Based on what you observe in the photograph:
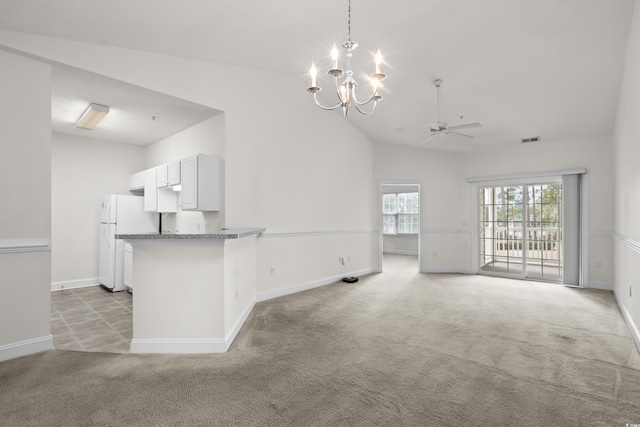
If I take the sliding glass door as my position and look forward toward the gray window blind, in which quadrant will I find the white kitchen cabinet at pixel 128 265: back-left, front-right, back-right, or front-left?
back-right

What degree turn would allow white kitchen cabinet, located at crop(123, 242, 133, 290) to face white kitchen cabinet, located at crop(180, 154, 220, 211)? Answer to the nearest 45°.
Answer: approximately 135° to its left

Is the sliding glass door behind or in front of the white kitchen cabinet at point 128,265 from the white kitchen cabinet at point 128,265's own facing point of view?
behind

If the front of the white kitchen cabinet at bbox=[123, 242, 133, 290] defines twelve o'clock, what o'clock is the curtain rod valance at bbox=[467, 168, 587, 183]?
The curtain rod valance is roughly at 7 o'clock from the white kitchen cabinet.
